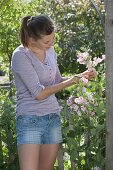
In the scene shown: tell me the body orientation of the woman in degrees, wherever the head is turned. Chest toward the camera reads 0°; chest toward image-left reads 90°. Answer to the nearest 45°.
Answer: approximately 315°

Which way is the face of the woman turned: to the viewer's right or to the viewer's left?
to the viewer's right
